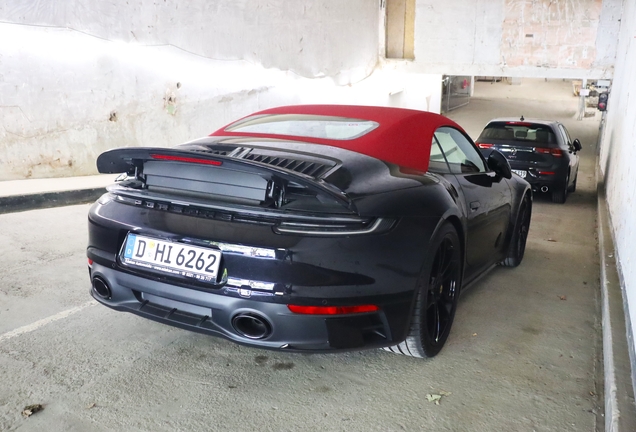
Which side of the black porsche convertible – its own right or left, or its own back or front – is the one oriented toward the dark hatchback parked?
front

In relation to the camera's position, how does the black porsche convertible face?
facing away from the viewer and to the right of the viewer
